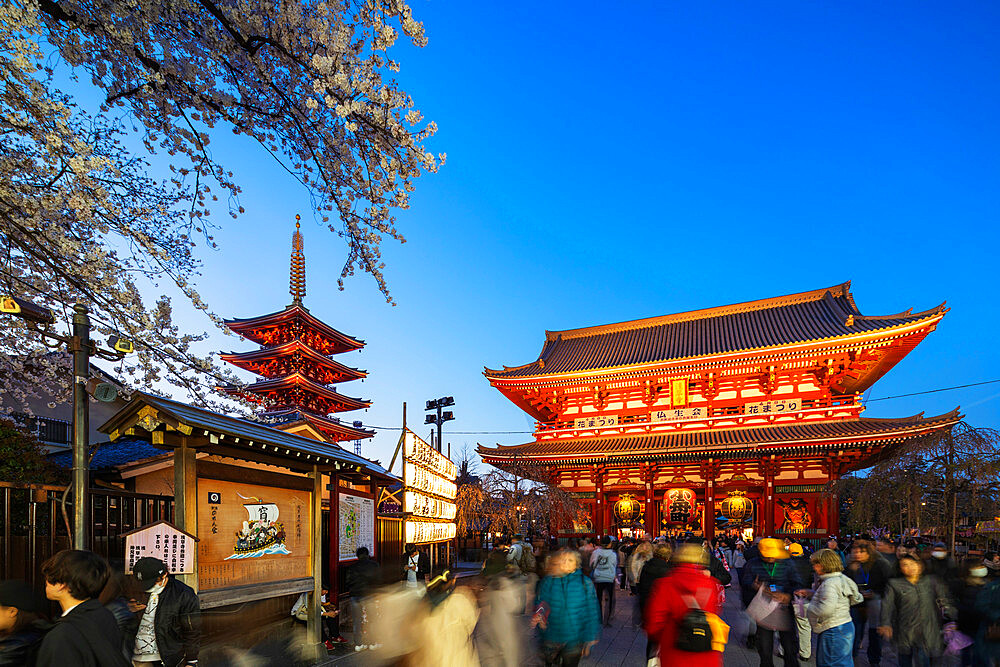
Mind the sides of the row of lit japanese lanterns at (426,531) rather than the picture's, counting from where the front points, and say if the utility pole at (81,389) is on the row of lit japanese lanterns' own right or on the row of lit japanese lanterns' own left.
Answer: on the row of lit japanese lanterns' own right

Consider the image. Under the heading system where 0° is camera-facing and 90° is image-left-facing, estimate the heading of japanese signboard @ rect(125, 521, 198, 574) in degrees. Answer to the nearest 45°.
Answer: approximately 0°

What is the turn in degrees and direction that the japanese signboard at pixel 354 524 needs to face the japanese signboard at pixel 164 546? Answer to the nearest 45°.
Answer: approximately 45° to its right

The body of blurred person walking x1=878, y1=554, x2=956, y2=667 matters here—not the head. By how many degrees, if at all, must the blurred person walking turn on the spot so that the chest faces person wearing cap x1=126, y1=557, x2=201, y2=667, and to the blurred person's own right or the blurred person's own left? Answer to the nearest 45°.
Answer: approximately 45° to the blurred person's own right

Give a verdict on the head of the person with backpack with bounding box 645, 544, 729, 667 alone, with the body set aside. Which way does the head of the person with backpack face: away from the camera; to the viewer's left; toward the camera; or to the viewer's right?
away from the camera

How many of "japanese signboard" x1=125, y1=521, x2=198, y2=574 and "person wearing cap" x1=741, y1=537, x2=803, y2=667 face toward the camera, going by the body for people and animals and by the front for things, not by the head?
2

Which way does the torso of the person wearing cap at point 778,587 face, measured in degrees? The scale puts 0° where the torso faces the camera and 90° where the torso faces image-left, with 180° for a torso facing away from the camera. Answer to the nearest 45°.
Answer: approximately 0°

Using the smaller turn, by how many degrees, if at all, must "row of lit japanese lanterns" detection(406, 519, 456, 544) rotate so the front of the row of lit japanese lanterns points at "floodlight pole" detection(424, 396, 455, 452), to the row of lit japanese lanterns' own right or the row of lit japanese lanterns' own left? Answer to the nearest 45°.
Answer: approximately 135° to the row of lit japanese lanterns' own left
